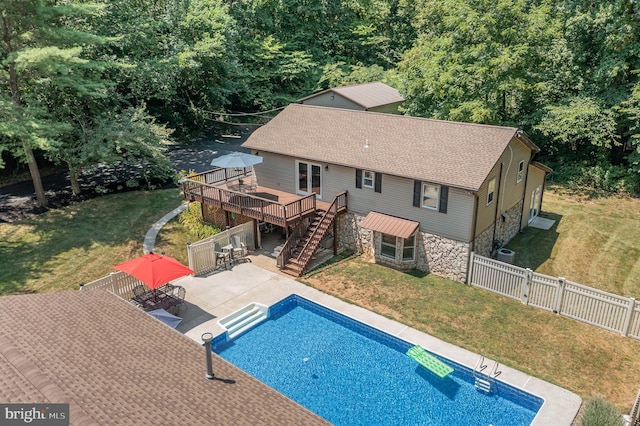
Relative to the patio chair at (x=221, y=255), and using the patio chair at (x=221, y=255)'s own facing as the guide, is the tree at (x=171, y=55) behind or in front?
behind

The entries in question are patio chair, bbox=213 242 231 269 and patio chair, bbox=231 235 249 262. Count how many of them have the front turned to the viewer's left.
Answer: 0

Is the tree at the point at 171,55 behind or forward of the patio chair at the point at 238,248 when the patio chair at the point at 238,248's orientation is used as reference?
behind

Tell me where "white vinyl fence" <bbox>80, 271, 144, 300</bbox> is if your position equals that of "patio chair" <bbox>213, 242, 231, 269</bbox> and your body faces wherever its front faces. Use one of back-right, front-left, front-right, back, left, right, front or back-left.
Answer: right

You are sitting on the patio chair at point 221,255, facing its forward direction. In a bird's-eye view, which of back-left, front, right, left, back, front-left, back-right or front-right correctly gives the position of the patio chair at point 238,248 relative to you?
left

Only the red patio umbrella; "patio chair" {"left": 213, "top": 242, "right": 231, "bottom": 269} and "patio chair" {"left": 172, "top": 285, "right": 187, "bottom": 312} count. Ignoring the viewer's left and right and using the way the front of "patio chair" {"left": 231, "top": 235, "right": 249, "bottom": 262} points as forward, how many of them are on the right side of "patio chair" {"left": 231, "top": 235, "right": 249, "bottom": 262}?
3

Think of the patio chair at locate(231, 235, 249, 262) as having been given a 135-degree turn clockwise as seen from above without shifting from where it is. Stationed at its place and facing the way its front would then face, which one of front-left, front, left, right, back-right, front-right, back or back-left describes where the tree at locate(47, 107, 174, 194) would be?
front-right

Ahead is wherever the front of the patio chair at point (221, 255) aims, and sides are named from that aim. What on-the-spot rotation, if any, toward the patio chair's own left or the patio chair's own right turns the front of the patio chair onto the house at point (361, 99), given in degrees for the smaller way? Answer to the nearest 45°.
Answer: approximately 90° to the patio chair's own left

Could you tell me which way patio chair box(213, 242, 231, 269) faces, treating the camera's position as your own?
facing the viewer and to the right of the viewer

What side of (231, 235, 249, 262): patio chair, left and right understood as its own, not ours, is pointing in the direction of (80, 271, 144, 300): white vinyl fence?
right

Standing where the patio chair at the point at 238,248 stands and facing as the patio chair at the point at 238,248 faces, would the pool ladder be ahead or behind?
ahead

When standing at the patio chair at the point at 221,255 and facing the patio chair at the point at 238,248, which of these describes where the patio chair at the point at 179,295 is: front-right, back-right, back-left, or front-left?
back-right

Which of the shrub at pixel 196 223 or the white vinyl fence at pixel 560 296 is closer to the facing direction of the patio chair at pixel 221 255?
the white vinyl fence
